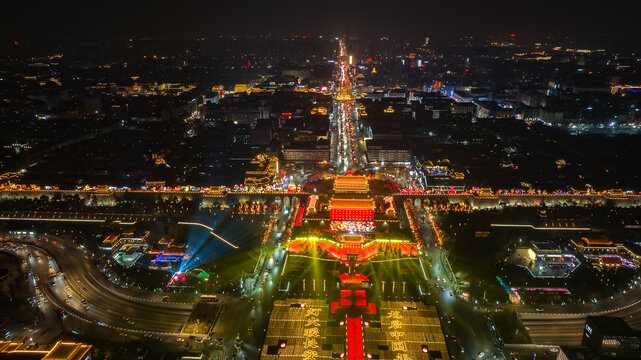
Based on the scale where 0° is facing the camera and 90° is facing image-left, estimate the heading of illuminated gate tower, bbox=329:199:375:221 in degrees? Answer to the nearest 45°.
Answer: approximately 0°
